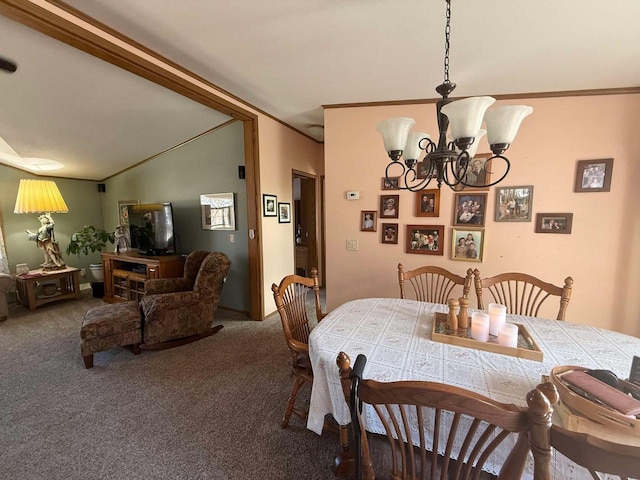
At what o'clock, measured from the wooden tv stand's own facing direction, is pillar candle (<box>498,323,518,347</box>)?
The pillar candle is roughly at 10 o'clock from the wooden tv stand.

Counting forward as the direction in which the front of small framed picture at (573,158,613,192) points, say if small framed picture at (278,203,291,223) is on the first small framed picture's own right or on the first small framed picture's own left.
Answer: on the first small framed picture's own right

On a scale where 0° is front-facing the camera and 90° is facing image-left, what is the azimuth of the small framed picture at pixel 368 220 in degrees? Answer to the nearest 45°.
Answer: approximately 0°

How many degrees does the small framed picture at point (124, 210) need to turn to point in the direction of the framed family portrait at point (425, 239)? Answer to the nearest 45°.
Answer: approximately 90° to its left

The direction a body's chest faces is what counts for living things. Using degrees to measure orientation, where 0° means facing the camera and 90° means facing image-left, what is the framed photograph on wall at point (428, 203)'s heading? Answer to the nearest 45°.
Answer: approximately 0°
